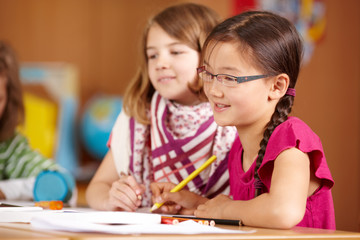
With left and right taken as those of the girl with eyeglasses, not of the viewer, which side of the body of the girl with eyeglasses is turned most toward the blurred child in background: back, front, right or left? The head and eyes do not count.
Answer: right

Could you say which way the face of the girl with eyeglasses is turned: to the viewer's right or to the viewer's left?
to the viewer's left

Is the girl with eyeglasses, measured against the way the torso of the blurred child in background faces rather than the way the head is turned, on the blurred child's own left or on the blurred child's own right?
on the blurred child's own left

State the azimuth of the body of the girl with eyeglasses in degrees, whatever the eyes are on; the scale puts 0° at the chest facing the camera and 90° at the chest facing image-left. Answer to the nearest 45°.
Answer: approximately 45°

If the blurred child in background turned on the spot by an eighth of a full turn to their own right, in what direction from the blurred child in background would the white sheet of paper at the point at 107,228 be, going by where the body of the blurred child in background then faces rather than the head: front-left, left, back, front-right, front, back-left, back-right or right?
left
